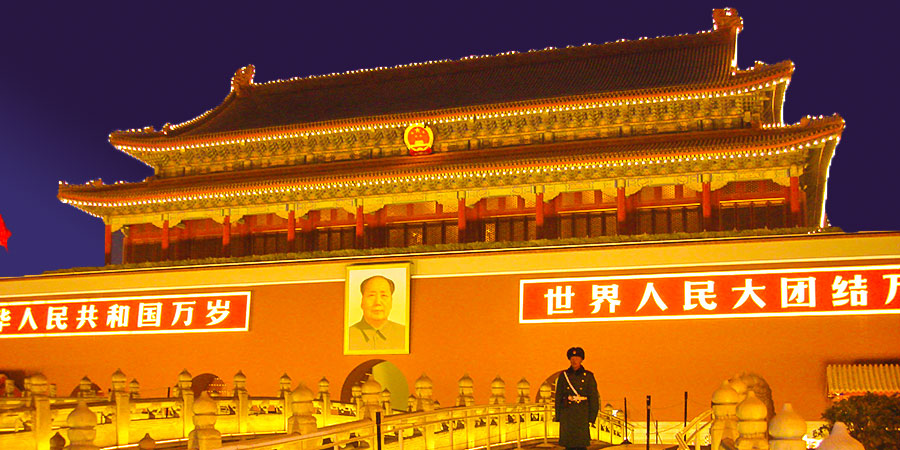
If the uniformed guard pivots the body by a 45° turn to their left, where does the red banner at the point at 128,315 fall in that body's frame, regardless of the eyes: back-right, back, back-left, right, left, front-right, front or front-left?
back

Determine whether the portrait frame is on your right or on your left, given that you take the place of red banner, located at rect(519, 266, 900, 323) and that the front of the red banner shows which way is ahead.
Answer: on your right

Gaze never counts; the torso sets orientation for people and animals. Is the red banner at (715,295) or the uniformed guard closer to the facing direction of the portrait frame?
the uniformed guard

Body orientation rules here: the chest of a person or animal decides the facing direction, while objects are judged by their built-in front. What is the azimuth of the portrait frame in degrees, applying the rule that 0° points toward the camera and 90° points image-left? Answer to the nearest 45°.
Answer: approximately 0°

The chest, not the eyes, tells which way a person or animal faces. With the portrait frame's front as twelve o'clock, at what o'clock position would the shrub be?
The shrub is roughly at 11 o'clock from the portrait frame.

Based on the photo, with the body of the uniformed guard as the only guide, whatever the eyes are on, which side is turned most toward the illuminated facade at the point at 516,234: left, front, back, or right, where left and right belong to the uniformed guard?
back

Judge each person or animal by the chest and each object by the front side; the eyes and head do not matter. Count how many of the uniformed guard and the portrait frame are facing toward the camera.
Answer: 2

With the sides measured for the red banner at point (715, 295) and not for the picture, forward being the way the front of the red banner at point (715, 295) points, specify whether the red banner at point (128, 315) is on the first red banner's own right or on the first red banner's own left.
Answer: on the first red banner's own right

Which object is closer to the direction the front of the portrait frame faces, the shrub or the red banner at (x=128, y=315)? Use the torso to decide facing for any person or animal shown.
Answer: the shrub

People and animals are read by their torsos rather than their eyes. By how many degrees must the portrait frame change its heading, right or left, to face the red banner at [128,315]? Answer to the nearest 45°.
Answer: approximately 135° to its right
